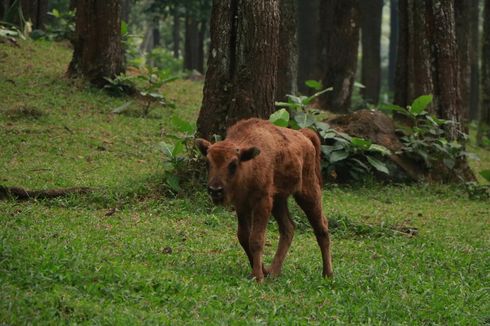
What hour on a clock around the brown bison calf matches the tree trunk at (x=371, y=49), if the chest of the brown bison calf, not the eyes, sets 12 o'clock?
The tree trunk is roughly at 5 o'clock from the brown bison calf.

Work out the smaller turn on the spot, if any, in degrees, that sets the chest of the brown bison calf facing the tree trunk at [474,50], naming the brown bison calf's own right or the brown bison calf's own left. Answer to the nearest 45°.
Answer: approximately 135° to the brown bison calf's own right

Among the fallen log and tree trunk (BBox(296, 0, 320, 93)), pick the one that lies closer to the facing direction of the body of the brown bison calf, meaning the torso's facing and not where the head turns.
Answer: the fallen log

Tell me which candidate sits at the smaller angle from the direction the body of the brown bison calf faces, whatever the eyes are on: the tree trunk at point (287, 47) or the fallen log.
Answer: the fallen log

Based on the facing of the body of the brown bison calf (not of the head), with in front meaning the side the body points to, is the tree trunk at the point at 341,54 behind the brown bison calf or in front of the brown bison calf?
behind

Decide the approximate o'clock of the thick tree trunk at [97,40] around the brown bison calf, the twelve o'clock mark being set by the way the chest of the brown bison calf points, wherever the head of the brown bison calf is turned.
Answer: The thick tree trunk is roughly at 4 o'clock from the brown bison calf.

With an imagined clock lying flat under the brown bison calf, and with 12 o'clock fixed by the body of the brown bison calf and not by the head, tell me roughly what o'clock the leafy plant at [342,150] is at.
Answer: The leafy plant is roughly at 5 o'clock from the brown bison calf.

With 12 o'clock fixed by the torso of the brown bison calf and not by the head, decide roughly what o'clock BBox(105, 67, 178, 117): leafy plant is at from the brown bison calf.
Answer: The leafy plant is roughly at 4 o'clock from the brown bison calf.

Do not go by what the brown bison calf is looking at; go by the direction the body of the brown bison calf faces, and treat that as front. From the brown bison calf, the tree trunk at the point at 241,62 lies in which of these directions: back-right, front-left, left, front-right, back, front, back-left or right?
back-right

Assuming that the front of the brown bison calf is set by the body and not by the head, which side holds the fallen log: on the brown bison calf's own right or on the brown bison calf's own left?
on the brown bison calf's own right

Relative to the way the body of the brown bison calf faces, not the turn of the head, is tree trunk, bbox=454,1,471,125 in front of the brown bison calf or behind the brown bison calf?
behind

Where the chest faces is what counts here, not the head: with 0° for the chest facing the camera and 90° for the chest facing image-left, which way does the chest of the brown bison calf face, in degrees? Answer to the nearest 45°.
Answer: approximately 45°

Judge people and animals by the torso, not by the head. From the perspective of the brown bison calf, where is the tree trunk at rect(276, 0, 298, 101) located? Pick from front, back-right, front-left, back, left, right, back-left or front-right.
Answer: back-right

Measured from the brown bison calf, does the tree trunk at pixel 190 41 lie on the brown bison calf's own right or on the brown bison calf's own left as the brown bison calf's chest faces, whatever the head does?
on the brown bison calf's own right
